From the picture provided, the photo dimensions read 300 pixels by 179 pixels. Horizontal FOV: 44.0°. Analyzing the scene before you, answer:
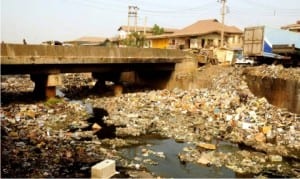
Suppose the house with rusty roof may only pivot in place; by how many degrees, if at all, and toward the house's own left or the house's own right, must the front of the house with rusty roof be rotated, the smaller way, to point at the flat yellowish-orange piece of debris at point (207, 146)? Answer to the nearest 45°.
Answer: approximately 45° to the house's own left

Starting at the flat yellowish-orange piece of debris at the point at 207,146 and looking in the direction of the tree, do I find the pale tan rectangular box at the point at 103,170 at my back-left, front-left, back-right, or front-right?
back-left

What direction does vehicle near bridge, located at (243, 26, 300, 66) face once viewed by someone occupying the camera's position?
facing away from the viewer and to the right of the viewer

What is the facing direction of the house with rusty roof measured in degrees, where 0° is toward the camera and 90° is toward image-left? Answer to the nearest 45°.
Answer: approximately 45°

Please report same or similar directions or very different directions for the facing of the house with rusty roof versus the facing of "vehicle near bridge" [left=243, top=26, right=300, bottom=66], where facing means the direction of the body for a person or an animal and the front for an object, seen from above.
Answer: very different directions

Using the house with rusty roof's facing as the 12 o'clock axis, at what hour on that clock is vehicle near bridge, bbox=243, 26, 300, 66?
The vehicle near bridge is roughly at 10 o'clock from the house with rusty roof.

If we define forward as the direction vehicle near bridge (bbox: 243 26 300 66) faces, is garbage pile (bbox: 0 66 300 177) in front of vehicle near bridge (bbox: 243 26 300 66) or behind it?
behind

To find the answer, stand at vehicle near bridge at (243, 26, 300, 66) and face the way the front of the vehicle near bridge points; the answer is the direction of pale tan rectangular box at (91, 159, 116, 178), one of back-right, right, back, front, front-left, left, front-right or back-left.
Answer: back-right

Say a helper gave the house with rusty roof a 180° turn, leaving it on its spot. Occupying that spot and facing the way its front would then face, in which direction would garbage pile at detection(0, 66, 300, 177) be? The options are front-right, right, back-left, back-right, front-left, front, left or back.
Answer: back-right

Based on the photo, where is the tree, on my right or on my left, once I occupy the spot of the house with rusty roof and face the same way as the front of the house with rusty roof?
on my right
